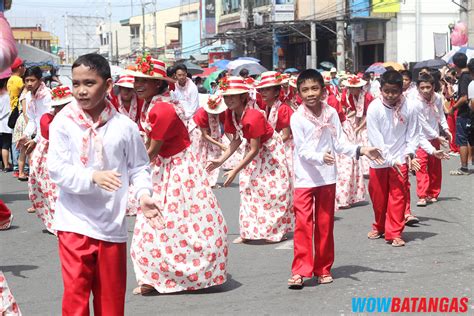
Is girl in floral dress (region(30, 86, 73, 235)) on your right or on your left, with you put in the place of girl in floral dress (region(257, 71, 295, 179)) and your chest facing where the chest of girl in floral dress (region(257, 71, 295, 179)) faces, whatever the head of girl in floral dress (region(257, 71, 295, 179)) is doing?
on your right

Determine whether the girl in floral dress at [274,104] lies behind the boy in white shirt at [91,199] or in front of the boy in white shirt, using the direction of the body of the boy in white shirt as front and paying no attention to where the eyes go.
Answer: behind

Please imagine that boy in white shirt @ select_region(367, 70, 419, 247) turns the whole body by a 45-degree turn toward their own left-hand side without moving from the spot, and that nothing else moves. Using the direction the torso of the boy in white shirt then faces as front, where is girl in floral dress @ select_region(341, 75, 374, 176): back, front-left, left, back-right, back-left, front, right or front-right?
back-left

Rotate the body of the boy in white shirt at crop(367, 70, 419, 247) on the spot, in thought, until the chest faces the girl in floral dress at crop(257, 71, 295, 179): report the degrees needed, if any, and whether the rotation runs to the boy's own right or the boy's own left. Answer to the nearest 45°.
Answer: approximately 135° to the boy's own right

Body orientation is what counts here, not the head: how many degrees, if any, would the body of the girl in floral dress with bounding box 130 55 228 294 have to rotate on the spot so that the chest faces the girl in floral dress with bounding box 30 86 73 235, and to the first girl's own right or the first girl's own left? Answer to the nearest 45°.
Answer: approximately 45° to the first girl's own right

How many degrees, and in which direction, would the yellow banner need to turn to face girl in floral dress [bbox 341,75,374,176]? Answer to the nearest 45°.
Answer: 0° — it already faces them

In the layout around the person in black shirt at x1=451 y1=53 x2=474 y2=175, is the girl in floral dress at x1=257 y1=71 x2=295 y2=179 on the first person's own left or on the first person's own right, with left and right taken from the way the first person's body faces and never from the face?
on the first person's own left

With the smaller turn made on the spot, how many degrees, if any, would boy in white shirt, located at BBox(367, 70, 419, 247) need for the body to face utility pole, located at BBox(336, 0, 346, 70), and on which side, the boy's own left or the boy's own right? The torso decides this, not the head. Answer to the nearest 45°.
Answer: approximately 180°

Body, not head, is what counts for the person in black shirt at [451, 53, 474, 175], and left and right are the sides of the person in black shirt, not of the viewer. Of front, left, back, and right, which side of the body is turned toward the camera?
left
